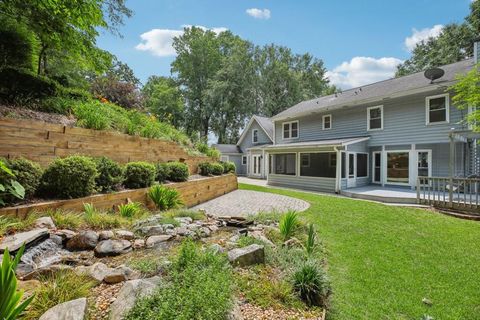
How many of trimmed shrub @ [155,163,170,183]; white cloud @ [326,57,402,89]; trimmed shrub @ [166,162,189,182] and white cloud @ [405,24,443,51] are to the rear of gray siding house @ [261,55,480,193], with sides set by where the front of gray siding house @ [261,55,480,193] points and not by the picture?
2

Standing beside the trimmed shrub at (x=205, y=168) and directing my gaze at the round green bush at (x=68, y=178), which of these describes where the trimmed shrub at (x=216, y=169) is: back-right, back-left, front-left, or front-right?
back-left

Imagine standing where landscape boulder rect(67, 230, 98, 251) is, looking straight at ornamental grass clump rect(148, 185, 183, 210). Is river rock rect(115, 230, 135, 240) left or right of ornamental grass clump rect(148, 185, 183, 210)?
right
